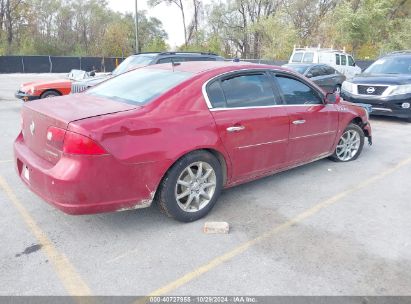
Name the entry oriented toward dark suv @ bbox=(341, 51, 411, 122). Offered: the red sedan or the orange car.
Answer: the red sedan

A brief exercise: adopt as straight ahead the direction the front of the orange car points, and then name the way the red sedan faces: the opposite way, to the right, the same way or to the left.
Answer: the opposite way

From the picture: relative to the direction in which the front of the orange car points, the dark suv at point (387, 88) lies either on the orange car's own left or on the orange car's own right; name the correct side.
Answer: on the orange car's own left

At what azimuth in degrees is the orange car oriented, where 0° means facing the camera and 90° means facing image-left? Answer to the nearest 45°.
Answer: approximately 45°

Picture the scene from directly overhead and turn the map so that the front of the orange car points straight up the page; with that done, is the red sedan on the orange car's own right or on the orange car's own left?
on the orange car's own left

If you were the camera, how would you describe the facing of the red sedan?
facing away from the viewer and to the right of the viewer

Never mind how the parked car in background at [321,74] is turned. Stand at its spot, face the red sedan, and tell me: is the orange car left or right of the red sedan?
right

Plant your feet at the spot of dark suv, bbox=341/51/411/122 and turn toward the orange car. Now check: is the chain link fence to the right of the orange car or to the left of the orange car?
right
